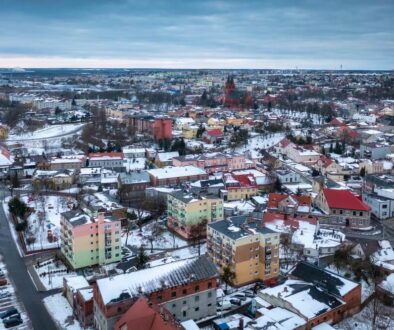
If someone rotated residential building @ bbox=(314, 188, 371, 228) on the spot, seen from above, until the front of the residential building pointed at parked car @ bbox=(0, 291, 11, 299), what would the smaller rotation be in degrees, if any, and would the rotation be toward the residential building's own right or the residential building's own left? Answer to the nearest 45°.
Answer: approximately 45° to the residential building's own right

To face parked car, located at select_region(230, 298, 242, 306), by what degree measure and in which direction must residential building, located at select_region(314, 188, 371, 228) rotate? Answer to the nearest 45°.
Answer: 0° — it already faces it

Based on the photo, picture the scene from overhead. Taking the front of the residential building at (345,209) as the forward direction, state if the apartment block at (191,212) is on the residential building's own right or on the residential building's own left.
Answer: on the residential building's own right

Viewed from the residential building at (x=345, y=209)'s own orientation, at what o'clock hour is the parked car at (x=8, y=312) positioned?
The parked car is roughly at 1 o'clock from the residential building.

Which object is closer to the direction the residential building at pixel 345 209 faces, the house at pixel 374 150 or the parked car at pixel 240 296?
the parked car

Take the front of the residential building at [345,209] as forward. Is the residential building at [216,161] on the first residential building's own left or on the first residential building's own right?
on the first residential building's own right

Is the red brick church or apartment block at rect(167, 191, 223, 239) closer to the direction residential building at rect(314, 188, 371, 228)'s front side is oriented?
the apartment block

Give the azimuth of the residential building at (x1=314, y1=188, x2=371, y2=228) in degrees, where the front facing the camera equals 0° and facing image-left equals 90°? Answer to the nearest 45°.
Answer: approximately 0°

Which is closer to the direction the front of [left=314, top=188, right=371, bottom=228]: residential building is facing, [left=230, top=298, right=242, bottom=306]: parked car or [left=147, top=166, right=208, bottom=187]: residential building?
the parked car

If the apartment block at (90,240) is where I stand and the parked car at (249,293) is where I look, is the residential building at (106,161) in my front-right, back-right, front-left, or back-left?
back-left

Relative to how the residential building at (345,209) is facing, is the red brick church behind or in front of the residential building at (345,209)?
behind

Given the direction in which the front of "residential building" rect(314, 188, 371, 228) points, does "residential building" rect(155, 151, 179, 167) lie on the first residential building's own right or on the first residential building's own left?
on the first residential building's own right
